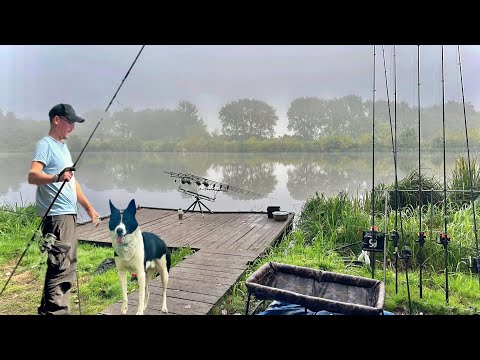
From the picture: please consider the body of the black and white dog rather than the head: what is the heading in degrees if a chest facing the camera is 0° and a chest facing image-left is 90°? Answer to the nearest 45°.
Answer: approximately 45°
